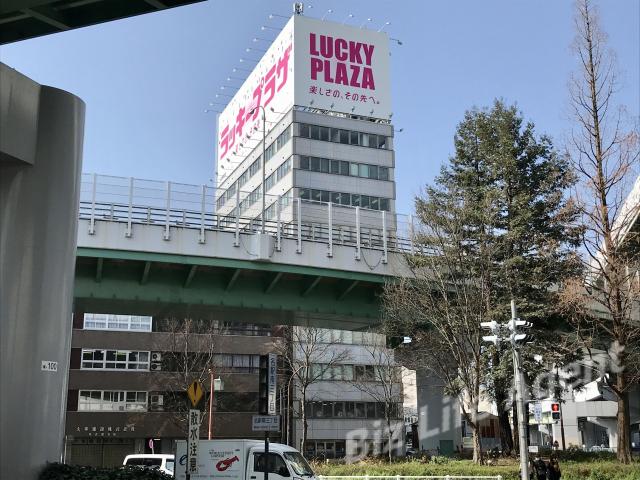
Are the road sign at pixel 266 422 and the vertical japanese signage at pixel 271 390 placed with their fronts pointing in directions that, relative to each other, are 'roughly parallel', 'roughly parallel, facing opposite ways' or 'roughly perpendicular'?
roughly parallel

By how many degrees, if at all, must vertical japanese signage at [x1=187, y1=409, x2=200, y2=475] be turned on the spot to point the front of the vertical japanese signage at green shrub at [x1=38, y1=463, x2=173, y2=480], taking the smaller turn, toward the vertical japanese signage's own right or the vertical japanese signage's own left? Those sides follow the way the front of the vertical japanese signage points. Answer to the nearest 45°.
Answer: approximately 45° to the vertical japanese signage's own right

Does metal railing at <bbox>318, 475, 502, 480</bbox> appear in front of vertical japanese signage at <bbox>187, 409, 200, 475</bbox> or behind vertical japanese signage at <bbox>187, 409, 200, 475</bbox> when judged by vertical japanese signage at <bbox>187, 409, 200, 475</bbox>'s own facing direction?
behind

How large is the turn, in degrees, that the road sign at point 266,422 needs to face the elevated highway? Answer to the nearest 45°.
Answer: approximately 180°

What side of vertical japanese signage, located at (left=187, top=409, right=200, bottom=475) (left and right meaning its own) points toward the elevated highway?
back

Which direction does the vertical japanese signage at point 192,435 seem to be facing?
toward the camera

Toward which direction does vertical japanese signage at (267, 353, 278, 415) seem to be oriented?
toward the camera

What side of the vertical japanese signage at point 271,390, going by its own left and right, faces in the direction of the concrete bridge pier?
front

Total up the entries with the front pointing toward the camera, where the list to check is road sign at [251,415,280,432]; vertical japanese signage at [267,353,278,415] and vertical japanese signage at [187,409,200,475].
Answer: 3

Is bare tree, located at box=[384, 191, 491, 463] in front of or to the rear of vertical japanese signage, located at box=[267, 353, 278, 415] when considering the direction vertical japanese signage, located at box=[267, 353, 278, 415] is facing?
to the rear

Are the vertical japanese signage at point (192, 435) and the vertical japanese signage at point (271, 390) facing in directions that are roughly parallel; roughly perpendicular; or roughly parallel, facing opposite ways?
roughly parallel
